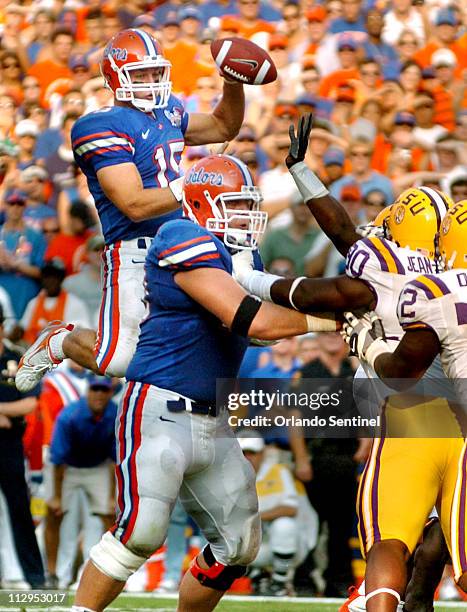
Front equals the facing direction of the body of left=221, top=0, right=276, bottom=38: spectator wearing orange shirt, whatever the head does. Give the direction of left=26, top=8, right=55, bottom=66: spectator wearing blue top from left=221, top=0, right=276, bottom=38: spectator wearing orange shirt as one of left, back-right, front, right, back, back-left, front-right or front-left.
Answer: right

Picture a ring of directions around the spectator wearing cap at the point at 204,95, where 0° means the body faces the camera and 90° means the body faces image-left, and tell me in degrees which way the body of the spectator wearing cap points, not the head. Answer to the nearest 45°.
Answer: approximately 0°

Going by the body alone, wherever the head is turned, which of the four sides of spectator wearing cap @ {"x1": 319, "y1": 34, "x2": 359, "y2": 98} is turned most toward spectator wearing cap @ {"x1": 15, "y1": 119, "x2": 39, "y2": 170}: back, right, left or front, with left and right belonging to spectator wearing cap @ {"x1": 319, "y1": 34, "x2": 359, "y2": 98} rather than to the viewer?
right

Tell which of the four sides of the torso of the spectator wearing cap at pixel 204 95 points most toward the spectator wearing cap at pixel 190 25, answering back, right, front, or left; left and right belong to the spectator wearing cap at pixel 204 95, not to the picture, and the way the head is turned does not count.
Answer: back

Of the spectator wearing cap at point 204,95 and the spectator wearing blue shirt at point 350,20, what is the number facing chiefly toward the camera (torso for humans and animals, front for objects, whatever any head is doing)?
2

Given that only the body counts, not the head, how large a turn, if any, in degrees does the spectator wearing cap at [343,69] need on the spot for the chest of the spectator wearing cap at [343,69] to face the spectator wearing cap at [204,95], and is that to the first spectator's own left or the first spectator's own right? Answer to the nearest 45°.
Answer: approximately 90° to the first spectator's own right

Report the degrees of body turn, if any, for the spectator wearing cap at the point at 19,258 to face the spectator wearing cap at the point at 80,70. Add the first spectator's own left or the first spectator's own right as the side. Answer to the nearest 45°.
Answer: approximately 180°

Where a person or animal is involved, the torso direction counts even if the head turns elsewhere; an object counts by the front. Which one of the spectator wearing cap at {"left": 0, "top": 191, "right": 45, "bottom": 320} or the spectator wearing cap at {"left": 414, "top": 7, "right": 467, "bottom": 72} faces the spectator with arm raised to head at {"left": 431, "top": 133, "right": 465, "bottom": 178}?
the spectator wearing cap at {"left": 414, "top": 7, "right": 467, "bottom": 72}

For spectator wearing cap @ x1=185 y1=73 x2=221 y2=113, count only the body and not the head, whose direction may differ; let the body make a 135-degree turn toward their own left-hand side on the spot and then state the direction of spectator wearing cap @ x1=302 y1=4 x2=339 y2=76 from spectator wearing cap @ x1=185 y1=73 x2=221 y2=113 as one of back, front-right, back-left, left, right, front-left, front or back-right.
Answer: front

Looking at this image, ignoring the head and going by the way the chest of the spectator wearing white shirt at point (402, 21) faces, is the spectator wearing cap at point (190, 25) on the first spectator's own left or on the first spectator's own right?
on the first spectator's own right

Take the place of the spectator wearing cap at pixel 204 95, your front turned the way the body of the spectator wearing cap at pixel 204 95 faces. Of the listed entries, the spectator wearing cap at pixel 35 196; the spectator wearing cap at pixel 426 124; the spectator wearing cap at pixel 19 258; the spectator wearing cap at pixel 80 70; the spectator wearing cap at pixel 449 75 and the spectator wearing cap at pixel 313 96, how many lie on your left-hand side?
3

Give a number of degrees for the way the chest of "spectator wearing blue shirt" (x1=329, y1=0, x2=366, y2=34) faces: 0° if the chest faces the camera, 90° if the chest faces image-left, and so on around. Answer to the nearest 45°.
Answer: approximately 0°
